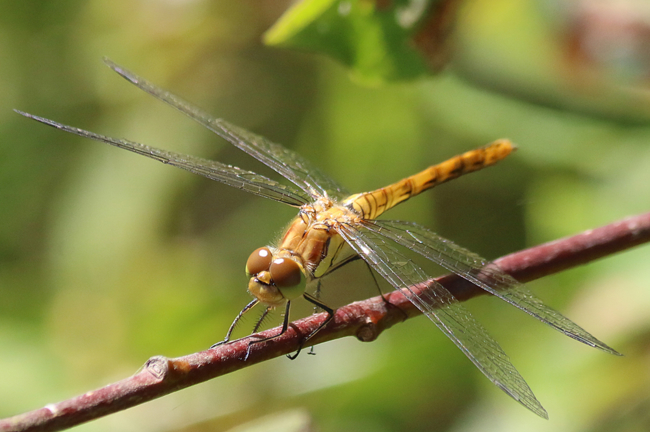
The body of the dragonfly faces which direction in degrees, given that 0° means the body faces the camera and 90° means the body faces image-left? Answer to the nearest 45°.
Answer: approximately 45°
